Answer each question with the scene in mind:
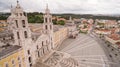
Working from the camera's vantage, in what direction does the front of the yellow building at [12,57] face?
facing the viewer and to the right of the viewer

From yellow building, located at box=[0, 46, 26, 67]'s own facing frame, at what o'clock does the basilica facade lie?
The basilica facade is roughly at 9 o'clock from the yellow building.
